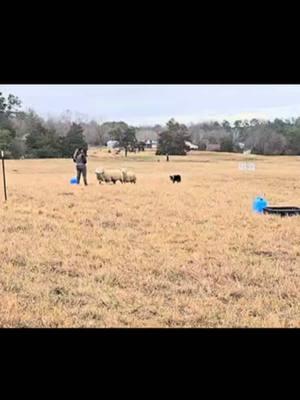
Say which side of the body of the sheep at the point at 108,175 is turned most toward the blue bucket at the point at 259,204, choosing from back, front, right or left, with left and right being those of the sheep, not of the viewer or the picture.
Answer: left

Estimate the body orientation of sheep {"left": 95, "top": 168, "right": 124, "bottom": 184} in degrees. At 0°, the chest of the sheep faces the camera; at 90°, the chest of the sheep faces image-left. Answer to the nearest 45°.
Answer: approximately 90°
